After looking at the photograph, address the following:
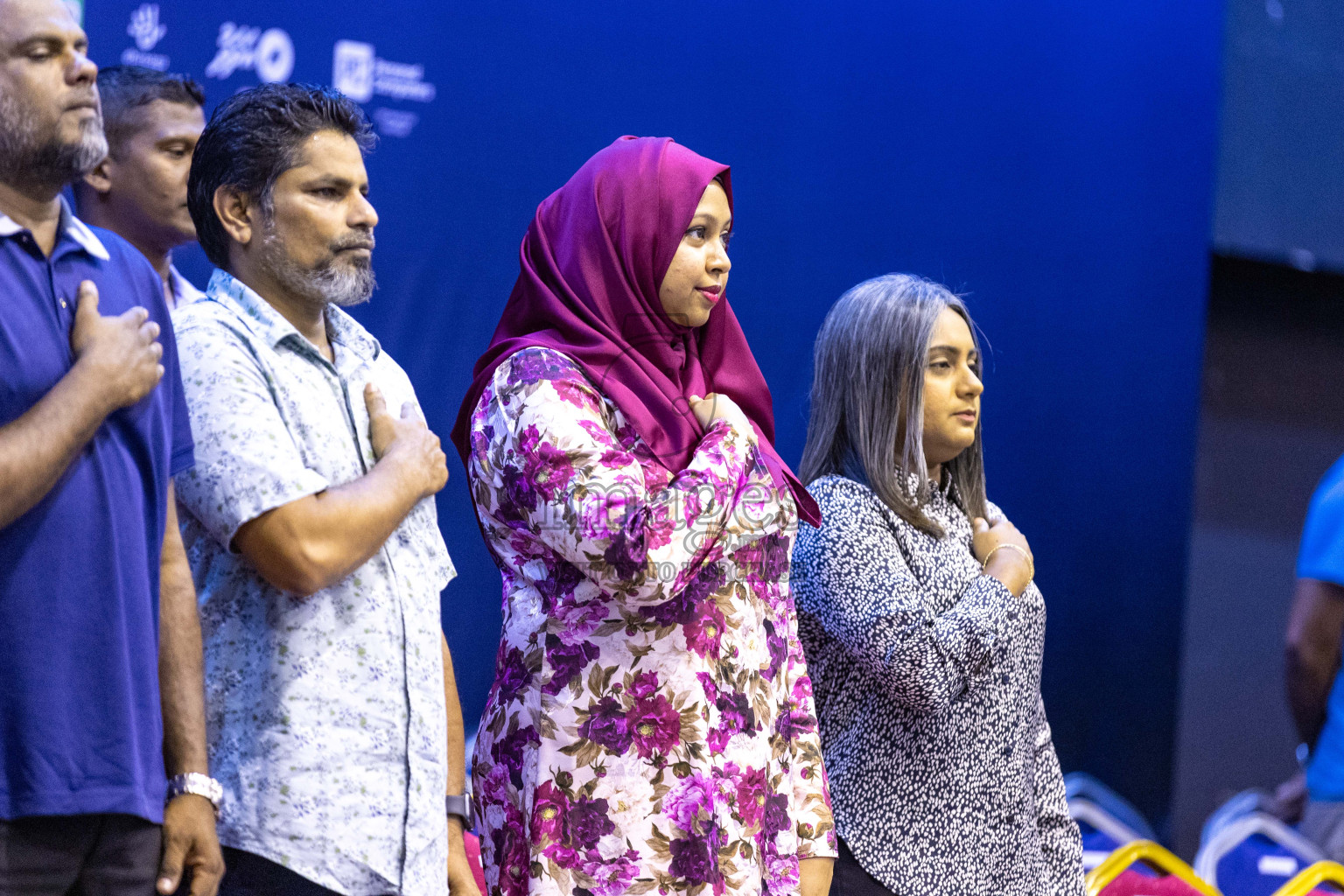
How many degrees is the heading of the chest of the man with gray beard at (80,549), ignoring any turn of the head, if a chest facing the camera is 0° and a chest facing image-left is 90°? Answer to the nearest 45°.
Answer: approximately 315°

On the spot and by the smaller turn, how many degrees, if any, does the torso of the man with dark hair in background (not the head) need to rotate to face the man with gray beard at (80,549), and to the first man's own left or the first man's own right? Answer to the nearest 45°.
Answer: approximately 45° to the first man's own right

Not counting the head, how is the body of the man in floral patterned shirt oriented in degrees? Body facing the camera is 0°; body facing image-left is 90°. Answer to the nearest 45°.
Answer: approximately 315°

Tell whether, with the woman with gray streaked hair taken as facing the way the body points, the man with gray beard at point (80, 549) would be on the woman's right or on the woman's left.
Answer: on the woman's right

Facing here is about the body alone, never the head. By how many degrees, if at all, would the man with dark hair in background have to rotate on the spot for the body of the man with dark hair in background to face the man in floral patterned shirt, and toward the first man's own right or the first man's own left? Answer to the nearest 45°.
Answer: approximately 45° to the first man's own right

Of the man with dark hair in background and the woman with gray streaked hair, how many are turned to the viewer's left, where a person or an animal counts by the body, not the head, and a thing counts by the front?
0

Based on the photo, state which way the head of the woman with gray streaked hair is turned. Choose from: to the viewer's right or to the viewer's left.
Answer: to the viewer's right
